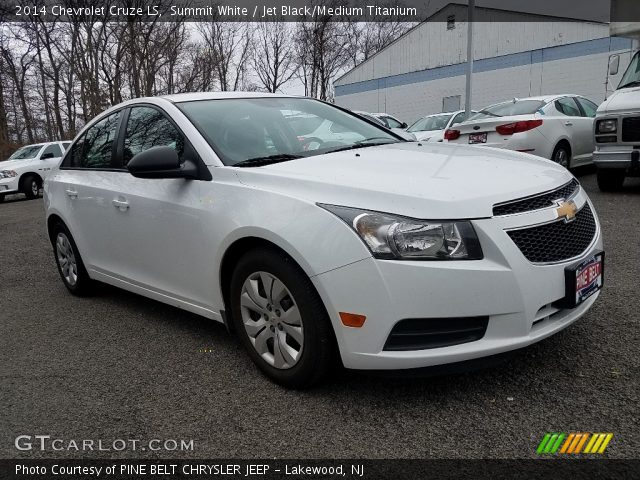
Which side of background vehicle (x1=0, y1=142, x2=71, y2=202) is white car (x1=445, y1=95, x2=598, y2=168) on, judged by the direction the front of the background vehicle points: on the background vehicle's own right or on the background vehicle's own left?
on the background vehicle's own left

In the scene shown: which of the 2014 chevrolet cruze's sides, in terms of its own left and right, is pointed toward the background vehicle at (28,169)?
back

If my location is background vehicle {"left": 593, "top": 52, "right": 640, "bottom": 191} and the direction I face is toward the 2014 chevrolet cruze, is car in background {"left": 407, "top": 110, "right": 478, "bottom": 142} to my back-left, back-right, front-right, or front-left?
back-right

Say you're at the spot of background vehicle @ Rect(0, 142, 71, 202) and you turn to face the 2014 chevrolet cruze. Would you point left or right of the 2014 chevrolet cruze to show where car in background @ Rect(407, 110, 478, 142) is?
left

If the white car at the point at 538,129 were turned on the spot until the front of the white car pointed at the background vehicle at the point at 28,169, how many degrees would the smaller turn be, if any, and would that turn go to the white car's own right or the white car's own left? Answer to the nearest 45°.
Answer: approximately 135° to the white car's own left

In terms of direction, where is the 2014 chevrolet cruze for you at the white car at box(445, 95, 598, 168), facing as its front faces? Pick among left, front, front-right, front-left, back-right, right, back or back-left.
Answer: back-right

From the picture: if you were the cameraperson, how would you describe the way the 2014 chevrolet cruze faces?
facing the viewer and to the right of the viewer

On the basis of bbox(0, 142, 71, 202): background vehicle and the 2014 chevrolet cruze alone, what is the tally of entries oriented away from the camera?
0

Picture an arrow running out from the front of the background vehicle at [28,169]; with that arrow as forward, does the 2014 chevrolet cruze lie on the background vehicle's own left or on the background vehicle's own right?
on the background vehicle's own left

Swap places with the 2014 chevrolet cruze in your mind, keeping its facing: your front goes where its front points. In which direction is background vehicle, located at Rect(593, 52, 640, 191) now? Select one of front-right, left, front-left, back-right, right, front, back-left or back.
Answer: left

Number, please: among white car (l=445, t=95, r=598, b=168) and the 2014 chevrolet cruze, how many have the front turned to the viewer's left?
0

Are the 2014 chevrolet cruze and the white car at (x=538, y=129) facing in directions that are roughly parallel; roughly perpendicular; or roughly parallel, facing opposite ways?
roughly perpendicular

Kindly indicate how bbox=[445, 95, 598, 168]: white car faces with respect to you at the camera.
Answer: facing away from the viewer and to the right of the viewer

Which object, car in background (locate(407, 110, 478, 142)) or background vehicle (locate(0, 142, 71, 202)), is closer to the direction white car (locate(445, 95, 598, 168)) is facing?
the car in background

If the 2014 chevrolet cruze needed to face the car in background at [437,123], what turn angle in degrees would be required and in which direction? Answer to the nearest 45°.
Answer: approximately 135° to its left
